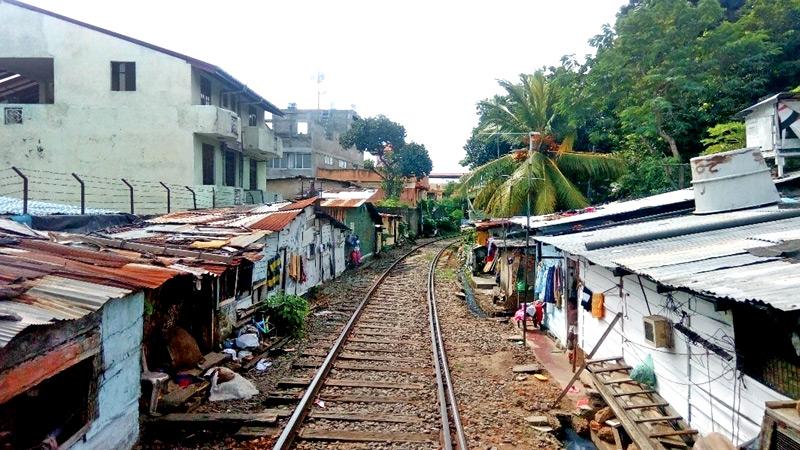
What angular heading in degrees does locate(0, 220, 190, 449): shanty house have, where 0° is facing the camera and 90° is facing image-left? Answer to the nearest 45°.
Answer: approximately 315°

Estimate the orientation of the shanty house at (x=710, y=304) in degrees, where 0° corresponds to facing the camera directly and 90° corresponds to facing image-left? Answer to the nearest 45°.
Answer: approximately 45°

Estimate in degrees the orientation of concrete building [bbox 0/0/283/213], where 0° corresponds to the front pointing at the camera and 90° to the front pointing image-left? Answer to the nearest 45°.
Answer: approximately 315°

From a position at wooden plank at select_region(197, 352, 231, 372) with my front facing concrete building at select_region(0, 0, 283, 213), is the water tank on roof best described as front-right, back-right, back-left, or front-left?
back-right

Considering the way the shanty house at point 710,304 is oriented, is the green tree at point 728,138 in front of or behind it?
behind

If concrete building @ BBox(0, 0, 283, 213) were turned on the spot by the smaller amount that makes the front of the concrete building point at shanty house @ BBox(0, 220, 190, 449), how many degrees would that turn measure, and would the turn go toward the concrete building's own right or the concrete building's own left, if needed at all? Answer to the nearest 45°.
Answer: approximately 45° to the concrete building's own right

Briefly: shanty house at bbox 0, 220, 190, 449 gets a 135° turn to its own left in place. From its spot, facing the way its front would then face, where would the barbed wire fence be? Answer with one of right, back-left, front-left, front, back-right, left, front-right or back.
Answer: front

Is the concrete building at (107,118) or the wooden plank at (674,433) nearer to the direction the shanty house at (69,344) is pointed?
the wooden plank
